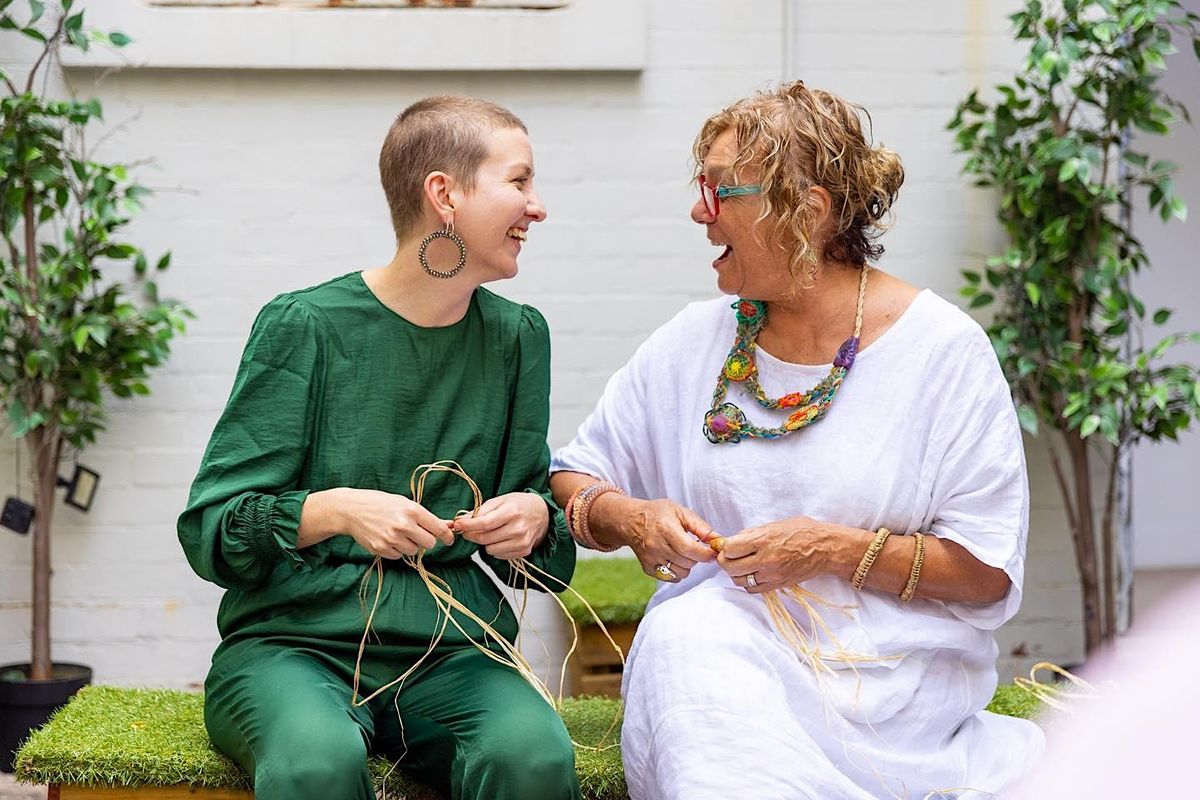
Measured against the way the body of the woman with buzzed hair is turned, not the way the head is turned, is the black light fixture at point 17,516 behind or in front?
behind

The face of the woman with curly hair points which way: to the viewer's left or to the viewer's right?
to the viewer's left

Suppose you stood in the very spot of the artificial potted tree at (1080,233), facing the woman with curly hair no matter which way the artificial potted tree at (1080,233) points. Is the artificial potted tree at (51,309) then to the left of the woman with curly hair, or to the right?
right

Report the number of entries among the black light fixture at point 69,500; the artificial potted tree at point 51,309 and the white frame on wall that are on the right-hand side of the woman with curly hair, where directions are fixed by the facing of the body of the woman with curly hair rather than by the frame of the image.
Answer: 3

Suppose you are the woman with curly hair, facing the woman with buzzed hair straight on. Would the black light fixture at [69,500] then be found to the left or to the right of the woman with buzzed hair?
right

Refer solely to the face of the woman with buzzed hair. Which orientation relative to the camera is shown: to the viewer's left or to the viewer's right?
to the viewer's right
